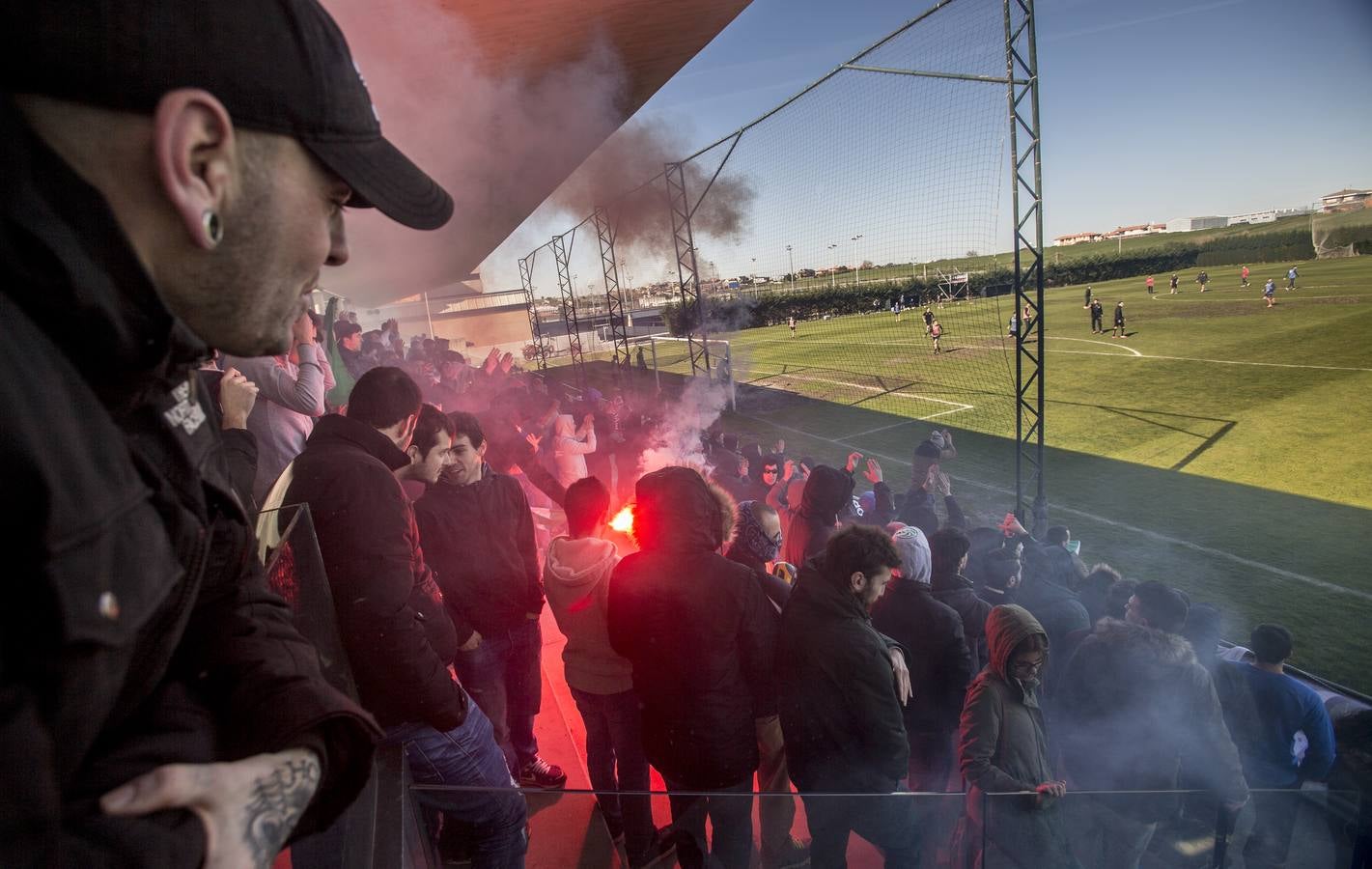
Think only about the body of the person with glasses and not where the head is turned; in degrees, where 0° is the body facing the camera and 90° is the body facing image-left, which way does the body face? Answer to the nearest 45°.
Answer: approximately 315°

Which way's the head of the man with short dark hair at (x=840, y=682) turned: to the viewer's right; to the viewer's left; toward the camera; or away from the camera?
to the viewer's right

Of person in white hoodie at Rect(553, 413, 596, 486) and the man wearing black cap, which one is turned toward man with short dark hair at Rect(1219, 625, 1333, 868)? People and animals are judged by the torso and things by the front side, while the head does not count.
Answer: the man wearing black cap

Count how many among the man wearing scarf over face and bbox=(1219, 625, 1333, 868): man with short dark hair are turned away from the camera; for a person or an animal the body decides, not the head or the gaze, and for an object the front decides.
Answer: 1

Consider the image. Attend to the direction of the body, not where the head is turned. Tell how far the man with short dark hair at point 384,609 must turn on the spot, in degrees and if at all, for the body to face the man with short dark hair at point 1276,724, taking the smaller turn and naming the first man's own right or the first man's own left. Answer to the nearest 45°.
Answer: approximately 45° to the first man's own right

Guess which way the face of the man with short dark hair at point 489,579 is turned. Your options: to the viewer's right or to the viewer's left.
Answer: to the viewer's left

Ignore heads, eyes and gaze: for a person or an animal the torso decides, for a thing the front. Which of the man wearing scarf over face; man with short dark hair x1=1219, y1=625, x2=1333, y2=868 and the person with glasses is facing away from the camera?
the man with short dark hair

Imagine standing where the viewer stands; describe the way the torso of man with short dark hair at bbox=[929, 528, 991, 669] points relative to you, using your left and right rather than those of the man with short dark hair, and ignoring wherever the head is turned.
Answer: facing away from the viewer and to the right of the viewer

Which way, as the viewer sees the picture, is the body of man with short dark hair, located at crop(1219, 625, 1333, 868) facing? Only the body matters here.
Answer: away from the camera

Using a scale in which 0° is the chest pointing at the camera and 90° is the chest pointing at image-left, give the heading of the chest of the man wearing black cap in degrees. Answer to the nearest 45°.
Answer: approximately 270°

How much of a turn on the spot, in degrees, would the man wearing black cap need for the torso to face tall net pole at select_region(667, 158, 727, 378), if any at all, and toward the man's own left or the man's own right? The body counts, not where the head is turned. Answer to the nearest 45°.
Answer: approximately 45° to the man's own left
